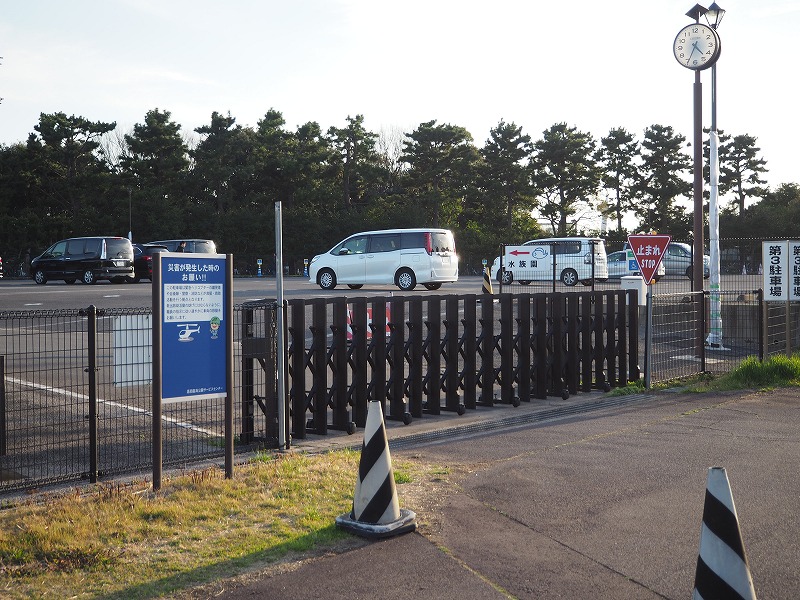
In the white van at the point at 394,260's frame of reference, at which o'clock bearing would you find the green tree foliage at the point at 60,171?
The green tree foliage is roughly at 12 o'clock from the white van.

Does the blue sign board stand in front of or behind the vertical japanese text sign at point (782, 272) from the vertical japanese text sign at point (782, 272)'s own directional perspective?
in front

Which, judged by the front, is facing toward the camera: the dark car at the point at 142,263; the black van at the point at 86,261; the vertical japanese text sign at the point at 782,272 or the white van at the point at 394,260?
the vertical japanese text sign

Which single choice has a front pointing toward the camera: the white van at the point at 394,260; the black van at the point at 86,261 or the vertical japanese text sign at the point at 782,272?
the vertical japanese text sign

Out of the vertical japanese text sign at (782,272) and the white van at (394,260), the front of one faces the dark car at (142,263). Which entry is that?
the white van

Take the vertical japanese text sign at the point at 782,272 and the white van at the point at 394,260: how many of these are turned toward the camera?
1

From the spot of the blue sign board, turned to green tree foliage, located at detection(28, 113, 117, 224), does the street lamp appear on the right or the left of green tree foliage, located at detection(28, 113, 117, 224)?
right

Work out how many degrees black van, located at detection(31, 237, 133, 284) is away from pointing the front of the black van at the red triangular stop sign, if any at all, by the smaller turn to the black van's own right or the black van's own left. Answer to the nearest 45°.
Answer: approximately 135° to the black van's own left

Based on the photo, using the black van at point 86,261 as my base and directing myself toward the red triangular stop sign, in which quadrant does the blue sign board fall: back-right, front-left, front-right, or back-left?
front-right

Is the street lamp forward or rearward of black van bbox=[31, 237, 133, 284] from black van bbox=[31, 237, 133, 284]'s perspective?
rearward

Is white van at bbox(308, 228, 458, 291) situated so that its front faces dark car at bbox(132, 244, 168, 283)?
yes

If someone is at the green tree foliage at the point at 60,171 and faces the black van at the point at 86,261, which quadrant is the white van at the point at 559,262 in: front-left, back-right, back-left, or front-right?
front-left

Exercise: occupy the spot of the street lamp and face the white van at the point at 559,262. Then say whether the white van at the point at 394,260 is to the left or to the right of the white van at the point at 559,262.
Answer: left

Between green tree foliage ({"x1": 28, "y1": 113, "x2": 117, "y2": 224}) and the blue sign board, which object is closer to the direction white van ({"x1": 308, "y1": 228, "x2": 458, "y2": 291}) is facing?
the green tree foliage
